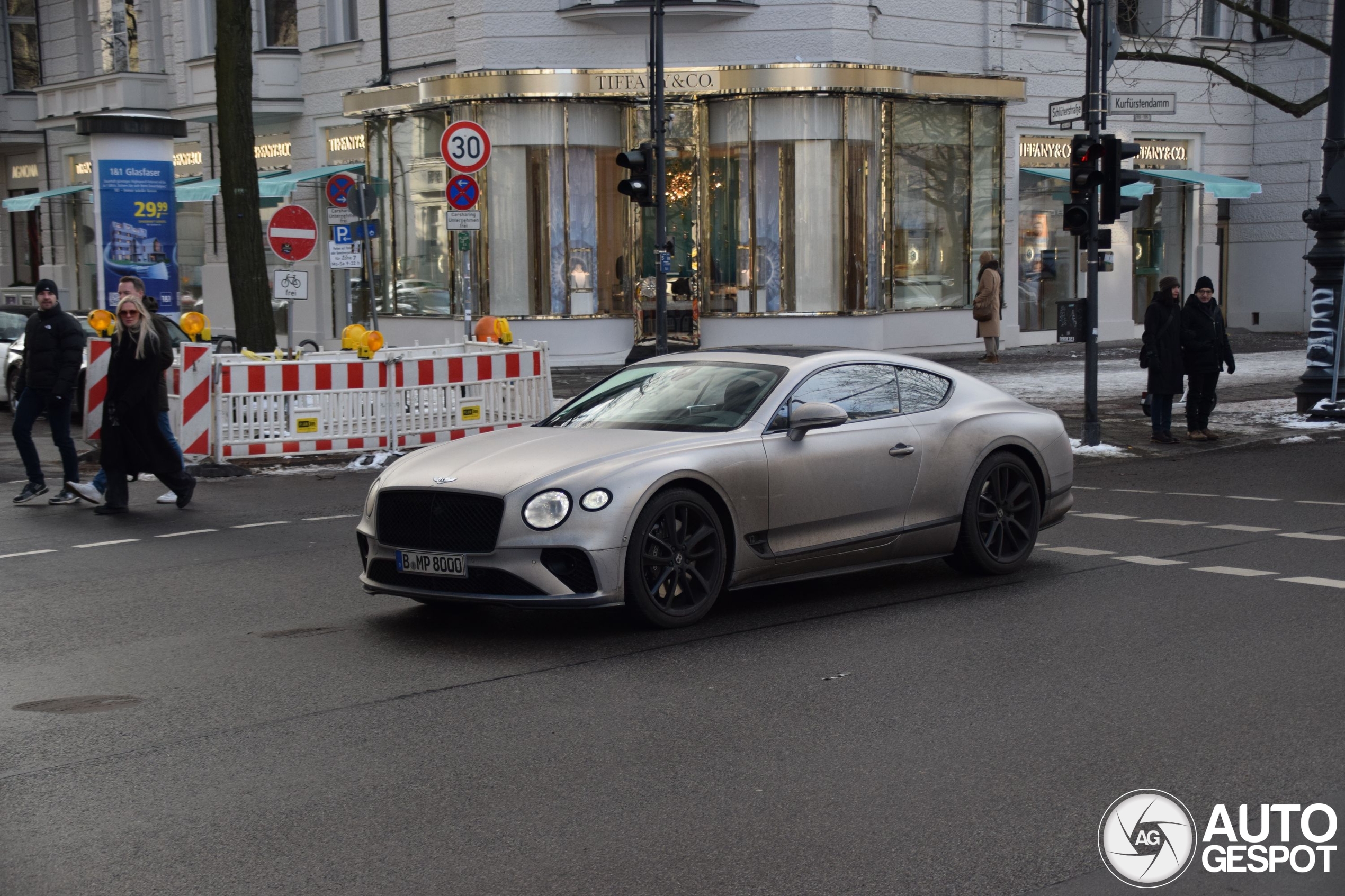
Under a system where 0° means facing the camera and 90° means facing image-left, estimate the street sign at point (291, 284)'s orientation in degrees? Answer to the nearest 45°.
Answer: approximately 0°

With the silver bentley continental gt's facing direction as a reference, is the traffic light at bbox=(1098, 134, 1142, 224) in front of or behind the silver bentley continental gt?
behind

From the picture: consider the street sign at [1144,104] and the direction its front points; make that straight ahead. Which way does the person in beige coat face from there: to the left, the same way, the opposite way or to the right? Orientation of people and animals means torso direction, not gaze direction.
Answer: to the right

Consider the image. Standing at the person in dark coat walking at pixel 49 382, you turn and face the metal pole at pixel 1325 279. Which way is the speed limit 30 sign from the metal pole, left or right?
left

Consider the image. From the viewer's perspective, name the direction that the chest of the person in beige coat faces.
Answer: to the viewer's left

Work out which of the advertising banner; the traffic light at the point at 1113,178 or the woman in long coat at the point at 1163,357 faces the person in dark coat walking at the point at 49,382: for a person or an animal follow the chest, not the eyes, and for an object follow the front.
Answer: the advertising banner

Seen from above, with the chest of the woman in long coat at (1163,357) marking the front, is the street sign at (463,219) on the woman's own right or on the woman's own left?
on the woman's own right

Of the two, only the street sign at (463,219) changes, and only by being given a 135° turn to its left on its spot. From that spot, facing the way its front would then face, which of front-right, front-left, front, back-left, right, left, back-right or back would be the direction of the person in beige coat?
front

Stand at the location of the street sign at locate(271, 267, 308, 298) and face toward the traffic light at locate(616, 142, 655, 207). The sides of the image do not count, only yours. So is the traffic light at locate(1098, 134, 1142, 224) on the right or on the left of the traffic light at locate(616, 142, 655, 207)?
right

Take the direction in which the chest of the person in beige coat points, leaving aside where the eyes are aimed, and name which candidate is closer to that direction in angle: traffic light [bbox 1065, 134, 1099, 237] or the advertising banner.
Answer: the advertising banner
